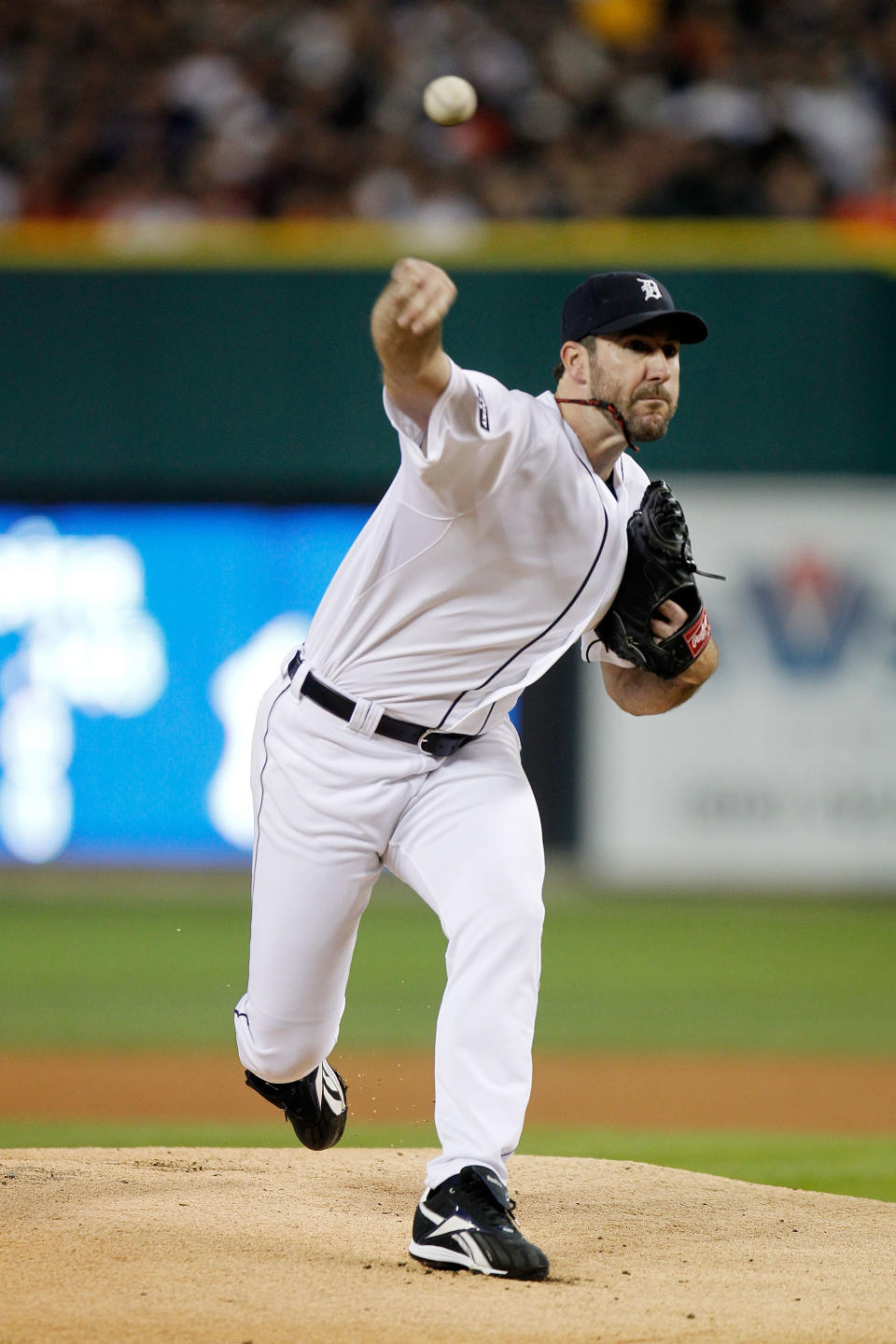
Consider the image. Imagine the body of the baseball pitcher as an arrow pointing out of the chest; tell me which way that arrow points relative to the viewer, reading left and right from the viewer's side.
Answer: facing the viewer and to the right of the viewer
